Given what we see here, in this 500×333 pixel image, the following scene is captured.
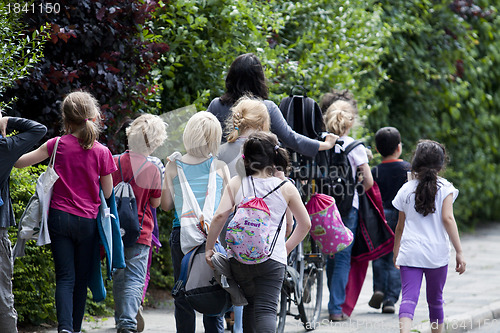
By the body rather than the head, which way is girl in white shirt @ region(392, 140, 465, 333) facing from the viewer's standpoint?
away from the camera

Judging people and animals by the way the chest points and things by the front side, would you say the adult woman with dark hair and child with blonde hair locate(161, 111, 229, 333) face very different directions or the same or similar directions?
same or similar directions

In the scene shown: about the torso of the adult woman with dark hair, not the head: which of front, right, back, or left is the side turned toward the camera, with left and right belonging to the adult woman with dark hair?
back

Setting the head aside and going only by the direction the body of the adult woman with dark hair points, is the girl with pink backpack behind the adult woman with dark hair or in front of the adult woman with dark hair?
behind

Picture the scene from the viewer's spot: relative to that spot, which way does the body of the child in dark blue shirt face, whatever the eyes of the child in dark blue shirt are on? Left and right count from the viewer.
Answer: facing away from the viewer

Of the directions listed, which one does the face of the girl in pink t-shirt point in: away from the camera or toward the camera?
away from the camera

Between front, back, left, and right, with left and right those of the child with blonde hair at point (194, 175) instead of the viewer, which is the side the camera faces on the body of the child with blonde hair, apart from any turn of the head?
back

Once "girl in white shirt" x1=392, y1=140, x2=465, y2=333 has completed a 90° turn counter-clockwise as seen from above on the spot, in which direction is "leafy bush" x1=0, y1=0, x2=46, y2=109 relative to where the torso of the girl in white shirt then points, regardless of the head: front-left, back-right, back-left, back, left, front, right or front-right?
front

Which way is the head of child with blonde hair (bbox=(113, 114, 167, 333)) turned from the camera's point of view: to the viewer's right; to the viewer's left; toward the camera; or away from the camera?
away from the camera

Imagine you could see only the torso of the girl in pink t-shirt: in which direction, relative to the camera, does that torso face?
away from the camera

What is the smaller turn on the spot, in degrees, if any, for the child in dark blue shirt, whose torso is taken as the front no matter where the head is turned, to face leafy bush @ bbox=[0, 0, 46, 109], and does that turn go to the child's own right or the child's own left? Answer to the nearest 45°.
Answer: approximately 135° to the child's own left

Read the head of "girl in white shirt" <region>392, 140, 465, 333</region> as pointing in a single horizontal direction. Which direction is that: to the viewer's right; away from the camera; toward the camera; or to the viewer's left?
away from the camera

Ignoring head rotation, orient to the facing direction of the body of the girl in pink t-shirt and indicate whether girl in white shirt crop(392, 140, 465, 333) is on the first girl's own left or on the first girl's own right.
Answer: on the first girl's own right

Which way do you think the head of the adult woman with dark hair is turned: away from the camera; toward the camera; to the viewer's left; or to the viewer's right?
away from the camera

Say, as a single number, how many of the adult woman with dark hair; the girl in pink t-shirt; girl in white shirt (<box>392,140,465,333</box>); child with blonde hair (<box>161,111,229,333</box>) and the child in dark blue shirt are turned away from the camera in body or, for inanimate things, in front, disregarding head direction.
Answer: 5

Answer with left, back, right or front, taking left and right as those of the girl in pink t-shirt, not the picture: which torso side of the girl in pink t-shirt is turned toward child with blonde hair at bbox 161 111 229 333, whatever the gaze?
right

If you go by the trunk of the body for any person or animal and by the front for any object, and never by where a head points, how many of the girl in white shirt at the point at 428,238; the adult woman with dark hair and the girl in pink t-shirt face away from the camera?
3

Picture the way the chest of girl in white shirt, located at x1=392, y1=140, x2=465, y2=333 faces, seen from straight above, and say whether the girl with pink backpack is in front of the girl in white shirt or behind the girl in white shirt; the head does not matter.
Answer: behind

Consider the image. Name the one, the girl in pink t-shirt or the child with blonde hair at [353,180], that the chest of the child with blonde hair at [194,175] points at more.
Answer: the child with blonde hair
